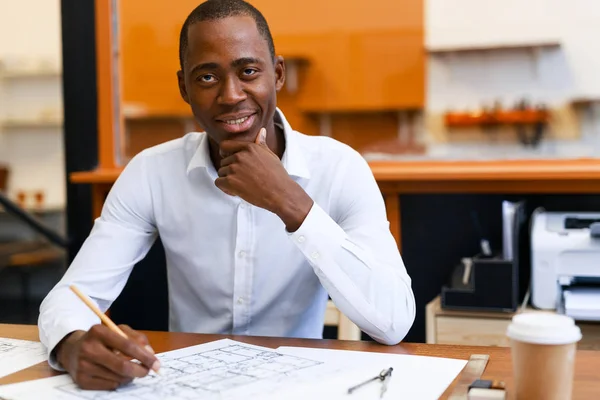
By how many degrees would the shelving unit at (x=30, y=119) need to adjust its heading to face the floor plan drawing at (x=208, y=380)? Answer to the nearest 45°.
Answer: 0° — it already faces it

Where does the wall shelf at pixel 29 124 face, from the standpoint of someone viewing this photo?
facing the viewer

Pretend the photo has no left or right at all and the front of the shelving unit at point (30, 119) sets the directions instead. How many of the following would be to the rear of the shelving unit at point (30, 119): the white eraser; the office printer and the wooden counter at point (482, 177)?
0

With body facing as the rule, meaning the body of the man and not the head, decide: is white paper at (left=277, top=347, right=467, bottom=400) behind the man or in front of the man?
in front

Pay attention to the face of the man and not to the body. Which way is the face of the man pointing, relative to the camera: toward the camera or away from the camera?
toward the camera

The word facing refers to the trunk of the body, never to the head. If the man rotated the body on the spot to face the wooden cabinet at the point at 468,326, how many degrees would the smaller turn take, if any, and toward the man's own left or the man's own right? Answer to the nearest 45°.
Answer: approximately 135° to the man's own left

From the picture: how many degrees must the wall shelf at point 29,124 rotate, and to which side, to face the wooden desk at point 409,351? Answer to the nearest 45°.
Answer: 0° — it already faces it

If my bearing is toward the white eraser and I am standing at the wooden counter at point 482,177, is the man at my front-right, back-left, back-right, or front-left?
front-right

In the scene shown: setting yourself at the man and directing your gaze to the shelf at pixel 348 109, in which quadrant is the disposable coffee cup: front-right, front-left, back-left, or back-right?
back-right

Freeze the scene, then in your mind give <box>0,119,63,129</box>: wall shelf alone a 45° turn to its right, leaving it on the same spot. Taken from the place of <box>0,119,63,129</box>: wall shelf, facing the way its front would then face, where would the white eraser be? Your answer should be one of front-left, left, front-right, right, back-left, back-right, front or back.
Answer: front-left

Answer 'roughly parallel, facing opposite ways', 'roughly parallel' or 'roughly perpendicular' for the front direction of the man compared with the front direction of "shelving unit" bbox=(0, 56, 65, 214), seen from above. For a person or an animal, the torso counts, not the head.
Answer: roughly parallel

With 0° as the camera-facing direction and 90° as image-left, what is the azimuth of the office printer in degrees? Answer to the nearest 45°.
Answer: approximately 0°

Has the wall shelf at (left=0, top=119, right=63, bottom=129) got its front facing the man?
yes

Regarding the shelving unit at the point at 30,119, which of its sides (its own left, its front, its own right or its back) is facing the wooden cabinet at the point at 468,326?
front

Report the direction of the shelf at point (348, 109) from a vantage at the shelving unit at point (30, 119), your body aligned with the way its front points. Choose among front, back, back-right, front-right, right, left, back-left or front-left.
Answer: front-left

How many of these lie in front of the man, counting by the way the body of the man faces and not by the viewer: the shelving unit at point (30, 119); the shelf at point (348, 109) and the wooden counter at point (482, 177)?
0

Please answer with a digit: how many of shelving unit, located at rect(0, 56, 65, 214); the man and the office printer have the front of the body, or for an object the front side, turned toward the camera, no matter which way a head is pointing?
3

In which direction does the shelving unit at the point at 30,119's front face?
toward the camera
